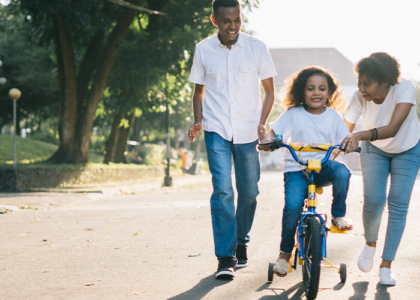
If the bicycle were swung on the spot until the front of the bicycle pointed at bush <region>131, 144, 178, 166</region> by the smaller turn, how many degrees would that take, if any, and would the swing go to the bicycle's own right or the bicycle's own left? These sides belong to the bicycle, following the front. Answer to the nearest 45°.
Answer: approximately 180°

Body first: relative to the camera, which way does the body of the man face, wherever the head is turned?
toward the camera

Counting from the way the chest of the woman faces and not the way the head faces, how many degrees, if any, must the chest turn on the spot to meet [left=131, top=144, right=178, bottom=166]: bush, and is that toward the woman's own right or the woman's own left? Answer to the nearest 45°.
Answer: approximately 90° to the woman's own right

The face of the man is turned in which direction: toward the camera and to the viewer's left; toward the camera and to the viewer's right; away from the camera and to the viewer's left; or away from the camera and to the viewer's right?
toward the camera and to the viewer's right

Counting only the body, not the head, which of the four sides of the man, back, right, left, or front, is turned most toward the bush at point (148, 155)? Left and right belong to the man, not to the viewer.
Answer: back

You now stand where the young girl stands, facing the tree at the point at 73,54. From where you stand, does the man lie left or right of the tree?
left

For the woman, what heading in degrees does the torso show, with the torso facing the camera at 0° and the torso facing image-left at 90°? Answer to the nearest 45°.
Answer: approximately 45°

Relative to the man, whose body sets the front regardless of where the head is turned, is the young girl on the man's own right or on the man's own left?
on the man's own left

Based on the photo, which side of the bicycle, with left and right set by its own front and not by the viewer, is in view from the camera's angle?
front

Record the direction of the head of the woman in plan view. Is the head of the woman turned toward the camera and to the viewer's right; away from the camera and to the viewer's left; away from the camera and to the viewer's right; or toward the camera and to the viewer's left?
toward the camera and to the viewer's left
